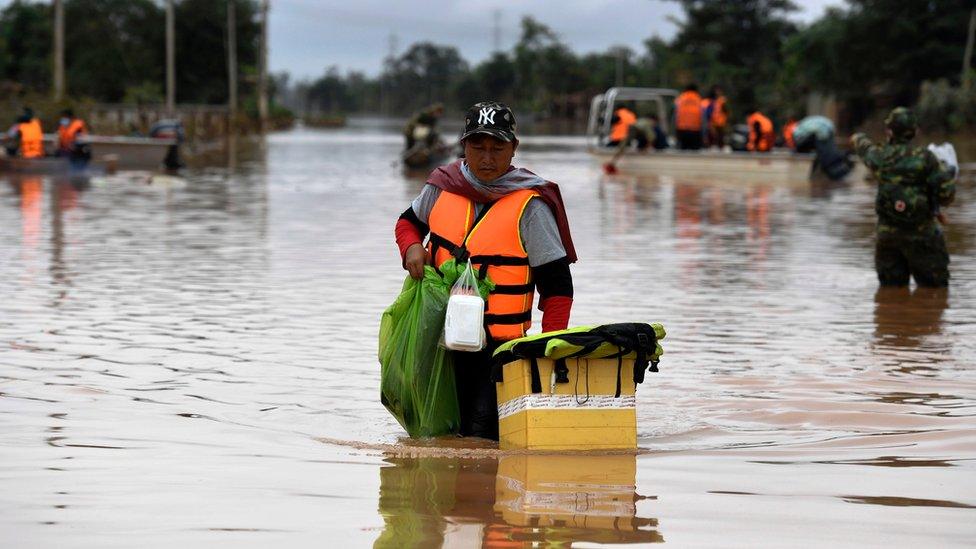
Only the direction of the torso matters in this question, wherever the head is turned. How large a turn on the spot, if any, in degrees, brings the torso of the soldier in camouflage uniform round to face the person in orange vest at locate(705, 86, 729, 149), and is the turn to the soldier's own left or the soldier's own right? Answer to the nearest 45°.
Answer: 0° — they already face them

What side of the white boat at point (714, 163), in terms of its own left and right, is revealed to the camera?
left

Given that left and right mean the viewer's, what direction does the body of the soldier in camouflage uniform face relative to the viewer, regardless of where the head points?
facing away from the viewer

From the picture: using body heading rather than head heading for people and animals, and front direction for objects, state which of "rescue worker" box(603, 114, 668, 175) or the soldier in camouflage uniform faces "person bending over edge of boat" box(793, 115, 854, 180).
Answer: the soldier in camouflage uniform

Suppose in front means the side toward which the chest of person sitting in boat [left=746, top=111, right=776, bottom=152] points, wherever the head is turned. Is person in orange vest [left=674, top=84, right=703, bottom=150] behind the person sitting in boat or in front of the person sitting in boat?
in front

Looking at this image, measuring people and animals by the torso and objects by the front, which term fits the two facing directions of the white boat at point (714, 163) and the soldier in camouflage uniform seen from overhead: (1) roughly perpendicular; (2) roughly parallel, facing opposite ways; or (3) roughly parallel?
roughly perpendicular

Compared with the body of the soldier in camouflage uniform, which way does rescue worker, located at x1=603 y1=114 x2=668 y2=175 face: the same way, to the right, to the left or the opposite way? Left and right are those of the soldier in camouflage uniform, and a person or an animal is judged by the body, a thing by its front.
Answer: to the left

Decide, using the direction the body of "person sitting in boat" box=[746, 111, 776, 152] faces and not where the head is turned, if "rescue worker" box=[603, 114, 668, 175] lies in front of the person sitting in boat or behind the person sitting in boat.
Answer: in front

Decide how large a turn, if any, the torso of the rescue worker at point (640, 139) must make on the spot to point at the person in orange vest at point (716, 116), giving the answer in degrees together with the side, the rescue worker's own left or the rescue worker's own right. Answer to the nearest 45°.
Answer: approximately 135° to the rescue worker's own right

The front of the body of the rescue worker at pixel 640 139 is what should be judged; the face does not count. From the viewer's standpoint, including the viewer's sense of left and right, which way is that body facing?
facing to the left of the viewer

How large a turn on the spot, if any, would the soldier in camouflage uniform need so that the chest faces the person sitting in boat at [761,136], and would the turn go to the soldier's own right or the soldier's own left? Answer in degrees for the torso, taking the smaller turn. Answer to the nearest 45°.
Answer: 0° — they already face them
